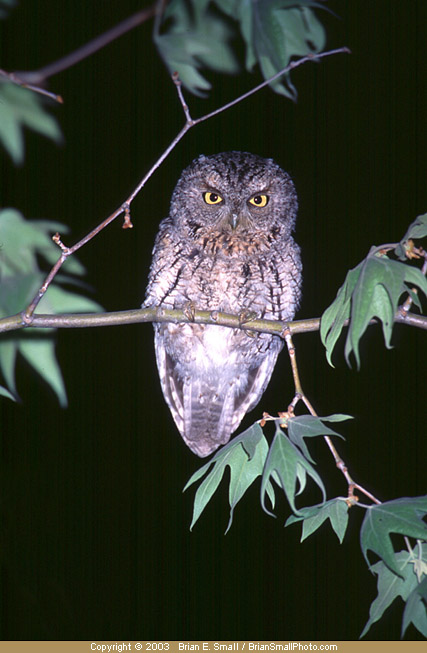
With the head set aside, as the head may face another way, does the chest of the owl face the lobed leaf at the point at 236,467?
yes

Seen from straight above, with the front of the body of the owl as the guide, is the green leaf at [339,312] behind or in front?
in front

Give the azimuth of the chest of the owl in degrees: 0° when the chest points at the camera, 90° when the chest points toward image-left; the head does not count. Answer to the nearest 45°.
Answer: approximately 0°

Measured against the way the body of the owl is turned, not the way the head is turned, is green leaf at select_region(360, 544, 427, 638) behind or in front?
in front
